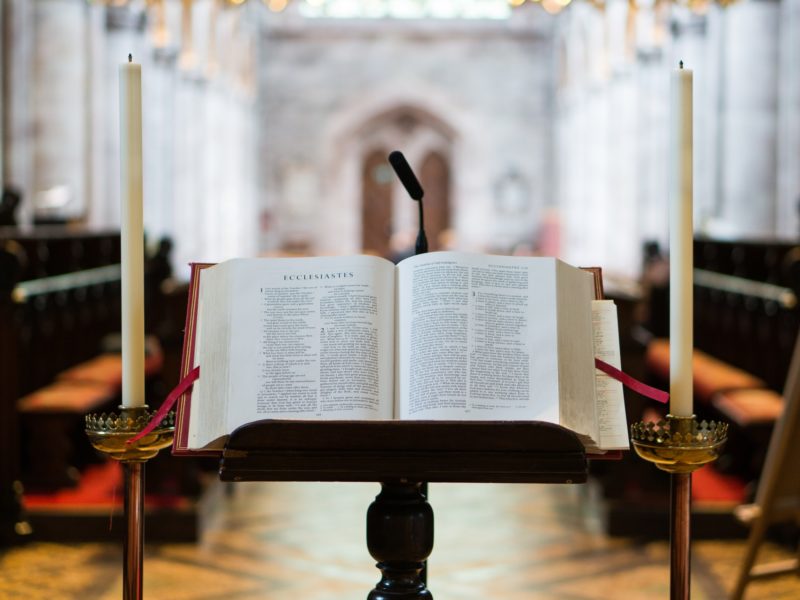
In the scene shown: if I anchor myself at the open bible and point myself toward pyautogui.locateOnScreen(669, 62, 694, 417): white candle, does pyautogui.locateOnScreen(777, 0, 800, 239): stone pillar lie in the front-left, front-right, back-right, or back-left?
front-left

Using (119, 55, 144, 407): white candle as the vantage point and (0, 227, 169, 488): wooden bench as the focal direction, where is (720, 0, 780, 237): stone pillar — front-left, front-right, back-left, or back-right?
front-right

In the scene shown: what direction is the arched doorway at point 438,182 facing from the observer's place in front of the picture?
facing the viewer

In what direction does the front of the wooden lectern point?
toward the camera

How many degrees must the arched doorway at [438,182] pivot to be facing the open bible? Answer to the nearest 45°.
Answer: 0° — it already faces it

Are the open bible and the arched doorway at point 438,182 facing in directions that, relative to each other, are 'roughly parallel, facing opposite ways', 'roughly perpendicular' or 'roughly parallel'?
roughly parallel

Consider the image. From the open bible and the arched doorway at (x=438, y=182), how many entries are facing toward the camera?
2

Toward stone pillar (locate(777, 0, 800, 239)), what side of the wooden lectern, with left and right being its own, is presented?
back

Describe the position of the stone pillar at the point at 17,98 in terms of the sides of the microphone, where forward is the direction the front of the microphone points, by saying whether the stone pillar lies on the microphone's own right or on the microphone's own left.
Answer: on the microphone's own right

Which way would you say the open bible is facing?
toward the camera
